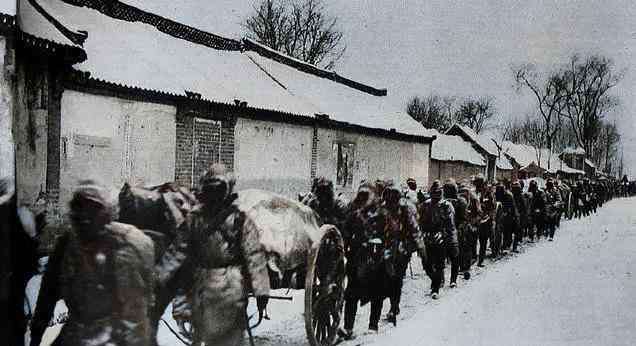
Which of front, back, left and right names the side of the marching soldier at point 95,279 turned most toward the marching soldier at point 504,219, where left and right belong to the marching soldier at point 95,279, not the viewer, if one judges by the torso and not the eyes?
back

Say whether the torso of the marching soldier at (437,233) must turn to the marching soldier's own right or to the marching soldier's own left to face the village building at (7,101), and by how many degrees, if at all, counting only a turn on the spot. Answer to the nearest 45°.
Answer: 0° — they already face it

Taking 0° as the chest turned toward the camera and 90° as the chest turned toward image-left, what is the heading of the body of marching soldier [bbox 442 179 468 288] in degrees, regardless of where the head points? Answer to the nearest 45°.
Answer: approximately 45°

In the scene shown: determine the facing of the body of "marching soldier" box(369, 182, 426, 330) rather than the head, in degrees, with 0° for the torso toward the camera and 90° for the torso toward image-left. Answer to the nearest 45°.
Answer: approximately 45°

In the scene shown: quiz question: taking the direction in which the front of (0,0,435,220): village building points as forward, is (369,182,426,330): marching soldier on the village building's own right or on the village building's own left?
on the village building's own left

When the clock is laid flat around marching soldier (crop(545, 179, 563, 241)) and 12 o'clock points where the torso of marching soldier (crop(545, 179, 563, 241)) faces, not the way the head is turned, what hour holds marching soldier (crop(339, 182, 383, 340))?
marching soldier (crop(339, 182, 383, 340)) is roughly at 11 o'clock from marching soldier (crop(545, 179, 563, 241)).
